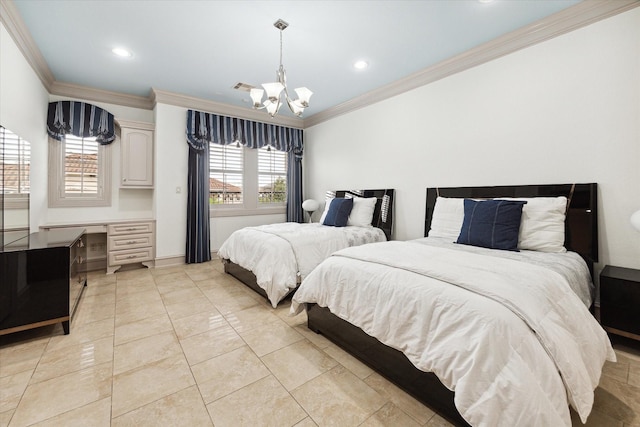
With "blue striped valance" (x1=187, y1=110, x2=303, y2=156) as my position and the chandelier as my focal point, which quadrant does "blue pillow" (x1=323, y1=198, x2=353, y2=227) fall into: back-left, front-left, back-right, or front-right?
front-left

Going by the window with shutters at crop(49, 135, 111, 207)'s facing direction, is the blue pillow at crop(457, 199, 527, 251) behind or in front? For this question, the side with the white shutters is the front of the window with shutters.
in front

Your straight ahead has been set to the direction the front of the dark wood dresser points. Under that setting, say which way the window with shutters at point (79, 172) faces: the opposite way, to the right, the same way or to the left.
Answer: to the right

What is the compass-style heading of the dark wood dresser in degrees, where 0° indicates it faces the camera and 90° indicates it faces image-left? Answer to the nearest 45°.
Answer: approximately 270°

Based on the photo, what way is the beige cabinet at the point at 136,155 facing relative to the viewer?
toward the camera

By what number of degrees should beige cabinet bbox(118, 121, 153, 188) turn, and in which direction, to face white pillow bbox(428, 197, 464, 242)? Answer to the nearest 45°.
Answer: approximately 45° to its left

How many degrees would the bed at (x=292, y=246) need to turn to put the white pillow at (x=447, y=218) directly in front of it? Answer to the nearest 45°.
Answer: approximately 135° to its left

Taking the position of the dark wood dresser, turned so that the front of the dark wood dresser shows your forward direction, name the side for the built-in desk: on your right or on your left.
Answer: on your left

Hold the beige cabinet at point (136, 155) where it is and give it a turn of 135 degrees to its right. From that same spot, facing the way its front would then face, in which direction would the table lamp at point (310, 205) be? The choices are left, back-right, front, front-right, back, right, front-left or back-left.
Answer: back-right

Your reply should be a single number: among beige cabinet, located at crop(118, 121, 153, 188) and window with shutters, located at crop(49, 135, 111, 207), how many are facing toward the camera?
2

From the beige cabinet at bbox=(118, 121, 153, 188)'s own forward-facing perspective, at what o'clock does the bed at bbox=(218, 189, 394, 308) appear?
The bed is roughly at 11 o'clock from the beige cabinet.

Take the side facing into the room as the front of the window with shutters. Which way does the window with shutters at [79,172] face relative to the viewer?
toward the camera

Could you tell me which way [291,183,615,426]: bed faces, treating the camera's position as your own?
facing the viewer and to the left of the viewer

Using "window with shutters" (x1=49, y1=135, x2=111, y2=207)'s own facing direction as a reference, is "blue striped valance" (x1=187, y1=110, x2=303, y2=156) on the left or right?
on its left

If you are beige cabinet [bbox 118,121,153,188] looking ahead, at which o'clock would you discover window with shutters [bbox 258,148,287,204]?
The window with shutters is roughly at 9 o'clock from the beige cabinet.

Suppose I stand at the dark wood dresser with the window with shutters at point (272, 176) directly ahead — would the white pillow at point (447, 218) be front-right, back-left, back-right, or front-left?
front-right

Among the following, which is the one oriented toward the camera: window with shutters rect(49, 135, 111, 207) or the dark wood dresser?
the window with shutters
